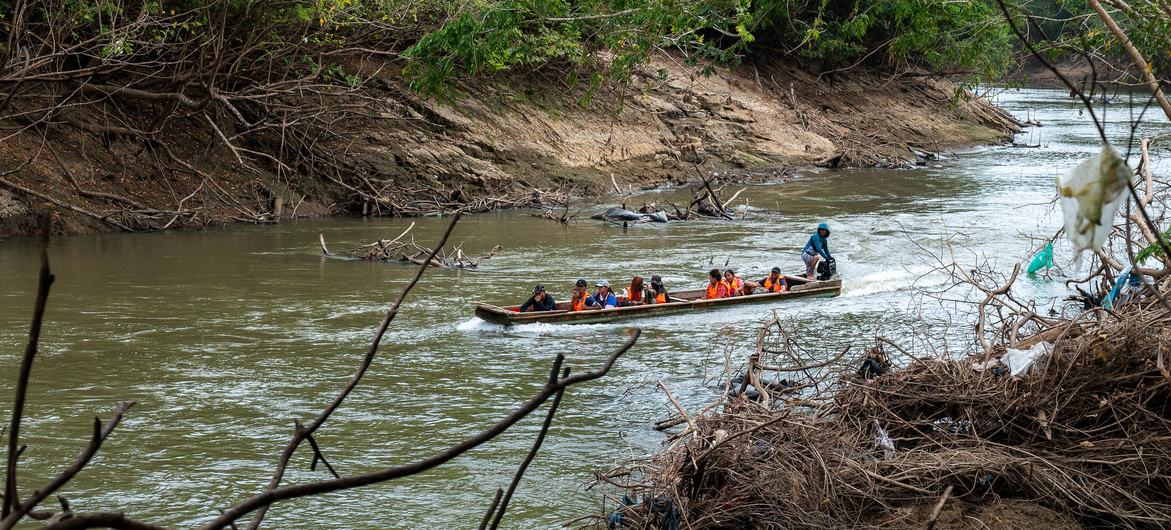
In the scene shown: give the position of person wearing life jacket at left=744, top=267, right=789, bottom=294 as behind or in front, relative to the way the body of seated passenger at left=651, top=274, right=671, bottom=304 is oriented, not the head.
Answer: behind

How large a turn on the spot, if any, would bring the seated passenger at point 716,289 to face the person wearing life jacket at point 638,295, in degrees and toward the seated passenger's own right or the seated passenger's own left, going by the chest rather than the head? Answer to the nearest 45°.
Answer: approximately 45° to the seated passenger's own left

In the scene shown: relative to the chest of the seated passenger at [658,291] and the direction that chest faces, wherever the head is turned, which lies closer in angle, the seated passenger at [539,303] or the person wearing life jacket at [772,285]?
the seated passenger

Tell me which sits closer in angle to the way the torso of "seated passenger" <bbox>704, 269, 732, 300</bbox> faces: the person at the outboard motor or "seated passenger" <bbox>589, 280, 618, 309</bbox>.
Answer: the seated passenger

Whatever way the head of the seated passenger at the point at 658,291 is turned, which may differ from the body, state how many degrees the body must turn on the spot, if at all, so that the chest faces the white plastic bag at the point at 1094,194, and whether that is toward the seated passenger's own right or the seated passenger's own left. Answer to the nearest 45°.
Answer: approximately 90° to the seated passenger's own left

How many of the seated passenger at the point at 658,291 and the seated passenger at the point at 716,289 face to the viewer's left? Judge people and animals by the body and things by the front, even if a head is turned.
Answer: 2

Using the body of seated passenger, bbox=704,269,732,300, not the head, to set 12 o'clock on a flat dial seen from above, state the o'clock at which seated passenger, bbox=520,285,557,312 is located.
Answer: seated passenger, bbox=520,285,557,312 is roughly at 11 o'clock from seated passenger, bbox=704,269,732,300.

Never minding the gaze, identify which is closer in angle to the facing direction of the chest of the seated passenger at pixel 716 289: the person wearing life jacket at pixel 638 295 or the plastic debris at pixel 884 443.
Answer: the person wearing life jacket

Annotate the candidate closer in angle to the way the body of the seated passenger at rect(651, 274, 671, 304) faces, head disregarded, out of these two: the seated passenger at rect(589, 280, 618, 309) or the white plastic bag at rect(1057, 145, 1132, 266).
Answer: the seated passenger

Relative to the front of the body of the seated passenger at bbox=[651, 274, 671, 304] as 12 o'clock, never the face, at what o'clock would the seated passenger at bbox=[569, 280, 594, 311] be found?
the seated passenger at bbox=[569, 280, 594, 311] is roughly at 11 o'clock from the seated passenger at bbox=[651, 274, 671, 304].

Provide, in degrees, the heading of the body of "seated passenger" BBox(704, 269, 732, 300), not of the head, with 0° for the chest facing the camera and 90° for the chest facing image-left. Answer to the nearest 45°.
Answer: approximately 90°

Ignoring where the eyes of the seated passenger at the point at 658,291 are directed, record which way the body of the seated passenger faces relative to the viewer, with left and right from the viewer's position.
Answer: facing to the left of the viewer

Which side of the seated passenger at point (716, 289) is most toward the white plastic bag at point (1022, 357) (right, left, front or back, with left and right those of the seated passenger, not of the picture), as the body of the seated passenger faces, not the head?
left
